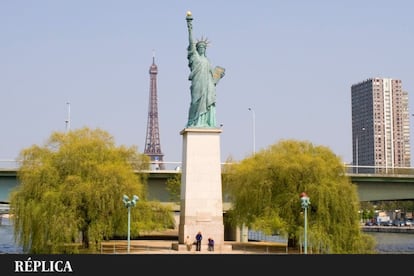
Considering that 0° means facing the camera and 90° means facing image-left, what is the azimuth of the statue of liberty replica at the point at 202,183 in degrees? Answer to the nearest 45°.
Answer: approximately 0°
